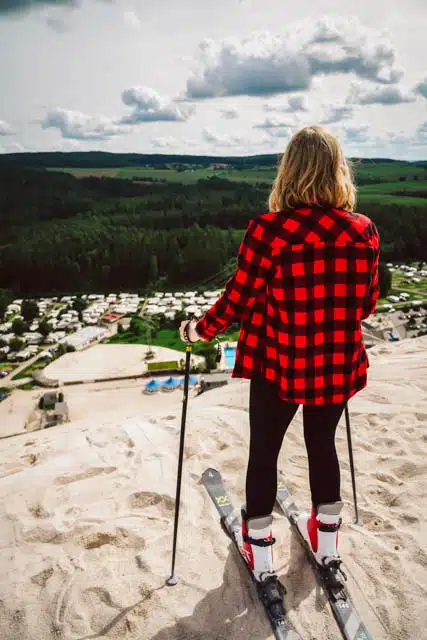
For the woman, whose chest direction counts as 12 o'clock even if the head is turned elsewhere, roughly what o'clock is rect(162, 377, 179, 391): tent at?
The tent is roughly at 1 o'clock from the woman.

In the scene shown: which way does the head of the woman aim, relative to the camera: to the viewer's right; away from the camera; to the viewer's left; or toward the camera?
away from the camera

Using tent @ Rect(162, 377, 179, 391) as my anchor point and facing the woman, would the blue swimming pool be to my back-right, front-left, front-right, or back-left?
back-left

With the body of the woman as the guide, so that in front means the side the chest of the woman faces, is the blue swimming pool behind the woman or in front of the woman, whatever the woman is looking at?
in front

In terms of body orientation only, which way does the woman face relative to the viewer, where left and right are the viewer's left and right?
facing away from the viewer and to the left of the viewer

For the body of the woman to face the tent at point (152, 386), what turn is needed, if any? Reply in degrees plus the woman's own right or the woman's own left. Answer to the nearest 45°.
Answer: approximately 45° to the woman's own right
